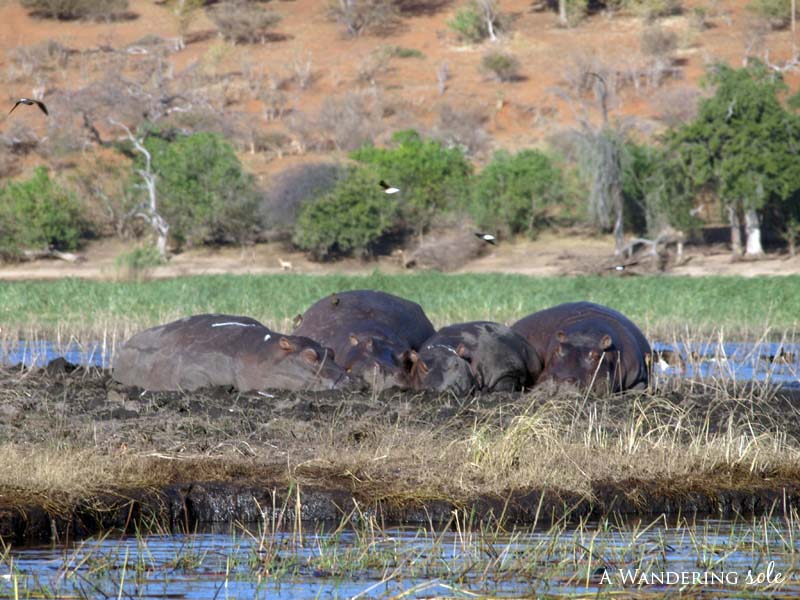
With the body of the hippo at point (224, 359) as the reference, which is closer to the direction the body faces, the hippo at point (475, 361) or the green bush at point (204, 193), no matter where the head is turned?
the hippo

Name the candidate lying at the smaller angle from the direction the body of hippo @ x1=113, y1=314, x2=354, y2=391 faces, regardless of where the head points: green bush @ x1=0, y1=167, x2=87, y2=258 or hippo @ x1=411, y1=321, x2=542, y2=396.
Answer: the hippo

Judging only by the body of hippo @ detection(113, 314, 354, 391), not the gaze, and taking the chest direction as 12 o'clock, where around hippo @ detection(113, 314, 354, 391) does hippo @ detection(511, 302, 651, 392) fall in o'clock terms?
hippo @ detection(511, 302, 651, 392) is roughly at 12 o'clock from hippo @ detection(113, 314, 354, 391).

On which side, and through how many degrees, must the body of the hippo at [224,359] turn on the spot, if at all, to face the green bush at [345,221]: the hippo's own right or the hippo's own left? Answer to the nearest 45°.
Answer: approximately 90° to the hippo's own left

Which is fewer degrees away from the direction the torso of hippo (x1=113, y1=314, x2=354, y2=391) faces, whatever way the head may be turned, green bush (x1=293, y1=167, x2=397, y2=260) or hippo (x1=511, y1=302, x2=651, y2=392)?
the hippo

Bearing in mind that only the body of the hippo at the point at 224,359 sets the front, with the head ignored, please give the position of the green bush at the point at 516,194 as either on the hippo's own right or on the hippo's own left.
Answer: on the hippo's own left

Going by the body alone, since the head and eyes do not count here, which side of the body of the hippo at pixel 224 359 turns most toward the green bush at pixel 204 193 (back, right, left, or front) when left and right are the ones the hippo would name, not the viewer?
left

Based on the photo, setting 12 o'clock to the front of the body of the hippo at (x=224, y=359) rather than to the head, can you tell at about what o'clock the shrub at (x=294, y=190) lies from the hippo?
The shrub is roughly at 9 o'clock from the hippo.

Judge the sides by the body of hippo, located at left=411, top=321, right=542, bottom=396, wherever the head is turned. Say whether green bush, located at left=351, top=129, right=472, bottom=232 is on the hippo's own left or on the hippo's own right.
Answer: on the hippo's own right

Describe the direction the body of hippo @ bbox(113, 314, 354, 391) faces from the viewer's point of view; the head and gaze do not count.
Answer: to the viewer's right

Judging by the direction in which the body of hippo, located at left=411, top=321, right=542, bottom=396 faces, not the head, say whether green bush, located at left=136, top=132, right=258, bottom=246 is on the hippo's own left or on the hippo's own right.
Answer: on the hippo's own right

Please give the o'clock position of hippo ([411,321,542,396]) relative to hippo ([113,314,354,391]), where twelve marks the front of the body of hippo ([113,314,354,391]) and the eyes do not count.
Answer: hippo ([411,321,542,396]) is roughly at 12 o'clock from hippo ([113,314,354,391]).

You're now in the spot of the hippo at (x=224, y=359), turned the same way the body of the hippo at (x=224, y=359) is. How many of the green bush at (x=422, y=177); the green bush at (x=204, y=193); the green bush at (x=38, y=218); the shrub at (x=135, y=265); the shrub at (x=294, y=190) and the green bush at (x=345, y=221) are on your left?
6

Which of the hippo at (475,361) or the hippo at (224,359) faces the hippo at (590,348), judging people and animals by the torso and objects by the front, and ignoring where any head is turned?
the hippo at (224,359)

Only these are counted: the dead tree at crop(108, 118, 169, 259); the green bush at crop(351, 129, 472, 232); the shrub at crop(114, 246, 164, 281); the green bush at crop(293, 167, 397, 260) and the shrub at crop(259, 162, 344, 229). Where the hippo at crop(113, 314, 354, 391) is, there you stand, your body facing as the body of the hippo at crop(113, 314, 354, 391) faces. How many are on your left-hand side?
5

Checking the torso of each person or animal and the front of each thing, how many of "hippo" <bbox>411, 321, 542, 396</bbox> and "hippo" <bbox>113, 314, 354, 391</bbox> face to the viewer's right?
1

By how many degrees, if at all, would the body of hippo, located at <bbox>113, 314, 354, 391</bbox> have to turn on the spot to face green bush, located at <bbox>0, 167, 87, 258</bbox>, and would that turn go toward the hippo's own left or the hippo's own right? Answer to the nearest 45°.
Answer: approximately 90° to the hippo's own left
